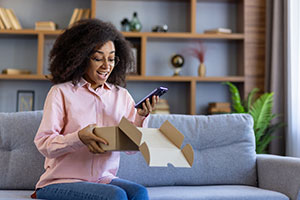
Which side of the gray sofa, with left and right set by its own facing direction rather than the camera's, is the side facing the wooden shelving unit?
back

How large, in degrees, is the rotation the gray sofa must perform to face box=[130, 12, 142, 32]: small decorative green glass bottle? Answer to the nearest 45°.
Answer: approximately 180°

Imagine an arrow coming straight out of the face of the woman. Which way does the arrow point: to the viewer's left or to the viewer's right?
to the viewer's right

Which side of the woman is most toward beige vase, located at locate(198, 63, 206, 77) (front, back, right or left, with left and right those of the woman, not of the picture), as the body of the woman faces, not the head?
left
